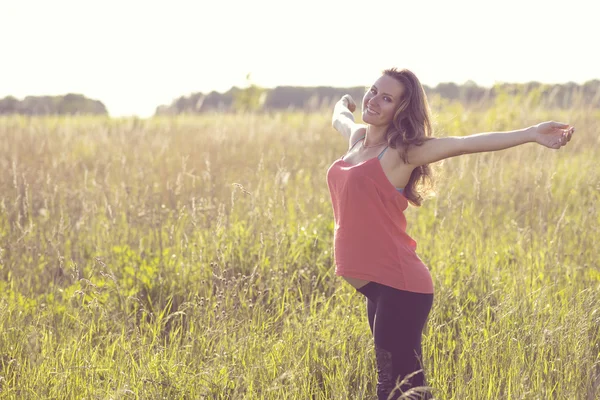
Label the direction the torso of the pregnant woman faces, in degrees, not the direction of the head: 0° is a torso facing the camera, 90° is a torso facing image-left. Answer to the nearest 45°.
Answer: approximately 45°
